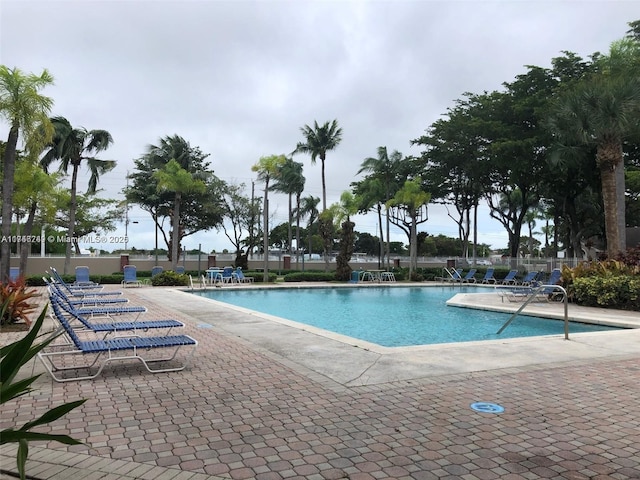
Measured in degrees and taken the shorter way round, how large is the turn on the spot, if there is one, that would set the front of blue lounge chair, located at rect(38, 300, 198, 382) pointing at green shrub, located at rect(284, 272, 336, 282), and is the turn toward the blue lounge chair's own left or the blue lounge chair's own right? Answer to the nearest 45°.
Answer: approximately 45° to the blue lounge chair's own left

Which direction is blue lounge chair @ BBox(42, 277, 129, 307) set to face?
to the viewer's right

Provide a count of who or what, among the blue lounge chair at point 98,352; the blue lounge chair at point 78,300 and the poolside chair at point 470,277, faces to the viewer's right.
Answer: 2

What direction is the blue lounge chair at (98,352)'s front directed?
to the viewer's right

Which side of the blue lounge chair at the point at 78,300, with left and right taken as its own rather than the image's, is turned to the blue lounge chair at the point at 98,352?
right

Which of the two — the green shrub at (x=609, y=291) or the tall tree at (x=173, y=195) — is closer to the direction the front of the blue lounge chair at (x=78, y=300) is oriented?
the green shrub

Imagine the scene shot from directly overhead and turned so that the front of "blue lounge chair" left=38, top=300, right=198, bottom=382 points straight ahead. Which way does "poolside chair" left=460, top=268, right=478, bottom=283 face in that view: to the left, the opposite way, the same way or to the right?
the opposite way

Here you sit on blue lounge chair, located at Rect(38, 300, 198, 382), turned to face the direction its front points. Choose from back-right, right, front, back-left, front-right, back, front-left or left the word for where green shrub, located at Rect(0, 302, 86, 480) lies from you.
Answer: right

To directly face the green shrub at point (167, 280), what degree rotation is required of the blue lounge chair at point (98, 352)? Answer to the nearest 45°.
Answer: approximately 90° to its left

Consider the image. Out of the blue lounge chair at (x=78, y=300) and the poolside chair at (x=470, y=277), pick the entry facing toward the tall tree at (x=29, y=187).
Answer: the poolside chair

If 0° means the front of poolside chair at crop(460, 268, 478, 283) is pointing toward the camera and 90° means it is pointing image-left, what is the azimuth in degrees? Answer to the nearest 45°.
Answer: approximately 45°

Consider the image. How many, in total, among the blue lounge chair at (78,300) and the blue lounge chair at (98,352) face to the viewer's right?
2

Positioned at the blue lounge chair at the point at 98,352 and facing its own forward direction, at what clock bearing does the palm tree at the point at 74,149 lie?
The palm tree is roughly at 9 o'clock from the blue lounge chair.

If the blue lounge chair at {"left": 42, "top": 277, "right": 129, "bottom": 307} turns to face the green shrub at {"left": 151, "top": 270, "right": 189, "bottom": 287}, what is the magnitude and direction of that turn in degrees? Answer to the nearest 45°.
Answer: approximately 90° to its left

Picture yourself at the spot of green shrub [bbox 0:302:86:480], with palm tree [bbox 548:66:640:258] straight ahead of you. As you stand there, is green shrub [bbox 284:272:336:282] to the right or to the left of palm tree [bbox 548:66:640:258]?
left
